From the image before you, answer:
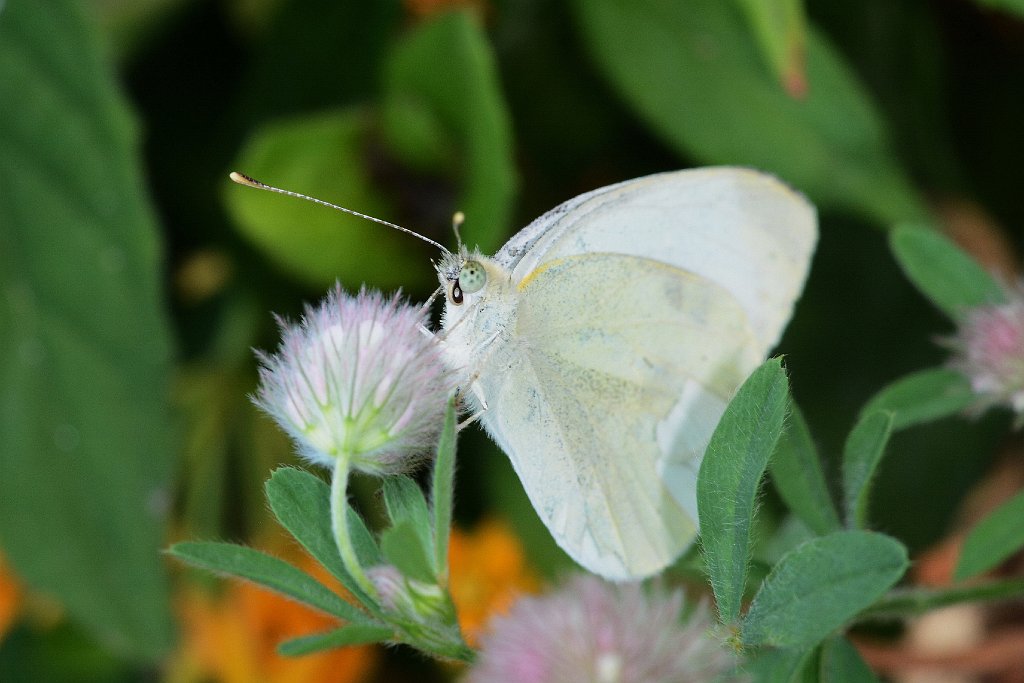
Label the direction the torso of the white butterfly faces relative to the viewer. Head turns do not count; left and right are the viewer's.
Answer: facing to the left of the viewer
